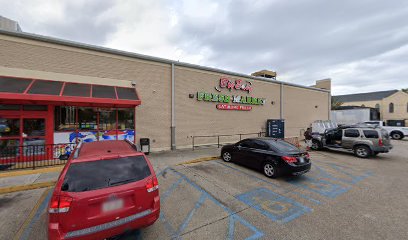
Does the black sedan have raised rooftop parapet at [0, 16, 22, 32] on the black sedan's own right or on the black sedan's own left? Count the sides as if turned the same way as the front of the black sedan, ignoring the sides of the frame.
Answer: on the black sedan's own left

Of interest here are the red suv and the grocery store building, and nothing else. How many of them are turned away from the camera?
1

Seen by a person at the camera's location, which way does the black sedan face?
facing away from the viewer and to the left of the viewer

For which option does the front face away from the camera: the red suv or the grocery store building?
the red suv

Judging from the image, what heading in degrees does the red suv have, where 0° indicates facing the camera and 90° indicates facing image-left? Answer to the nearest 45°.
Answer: approximately 180°

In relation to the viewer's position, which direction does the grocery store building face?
facing the viewer and to the right of the viewer

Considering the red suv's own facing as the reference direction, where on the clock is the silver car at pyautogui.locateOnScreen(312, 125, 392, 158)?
The silver car is roughly at 3 o'clock from the red suv.

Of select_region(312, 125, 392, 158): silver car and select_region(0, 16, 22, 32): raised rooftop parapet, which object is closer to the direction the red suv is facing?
the raised rooftop parapet

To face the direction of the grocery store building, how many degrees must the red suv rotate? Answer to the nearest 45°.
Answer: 0° — it already faces it
